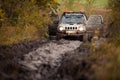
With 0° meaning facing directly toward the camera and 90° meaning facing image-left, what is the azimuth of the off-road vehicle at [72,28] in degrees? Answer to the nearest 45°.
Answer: approximately 0°

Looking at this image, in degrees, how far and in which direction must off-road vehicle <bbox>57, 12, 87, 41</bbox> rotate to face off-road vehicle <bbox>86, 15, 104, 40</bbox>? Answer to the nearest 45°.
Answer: approximately 135° to its left
